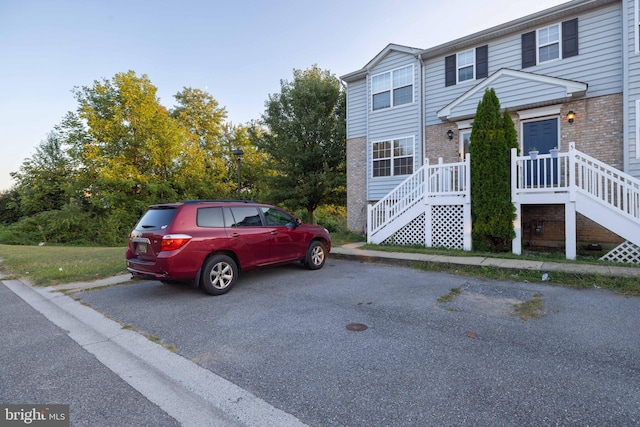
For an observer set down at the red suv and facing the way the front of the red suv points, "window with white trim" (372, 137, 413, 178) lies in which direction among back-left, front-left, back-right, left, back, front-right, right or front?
front

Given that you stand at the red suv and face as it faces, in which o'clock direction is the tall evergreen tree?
The tall evergreen tree is roughly at 1 o'clock from the red suv.

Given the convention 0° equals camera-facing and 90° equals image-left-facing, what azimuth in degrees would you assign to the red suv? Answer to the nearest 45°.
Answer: approximately 225°

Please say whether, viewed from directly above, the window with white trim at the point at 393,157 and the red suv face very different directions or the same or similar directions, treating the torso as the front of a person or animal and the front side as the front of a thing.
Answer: very different directions

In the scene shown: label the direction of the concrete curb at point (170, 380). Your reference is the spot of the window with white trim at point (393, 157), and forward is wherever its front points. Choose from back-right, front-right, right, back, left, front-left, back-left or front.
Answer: front-left

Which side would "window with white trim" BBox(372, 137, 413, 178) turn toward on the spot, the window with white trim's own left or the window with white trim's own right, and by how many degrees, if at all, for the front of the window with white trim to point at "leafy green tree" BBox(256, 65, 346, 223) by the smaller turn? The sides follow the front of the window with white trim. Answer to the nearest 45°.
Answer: approximately 90° to the window with white trim's own right

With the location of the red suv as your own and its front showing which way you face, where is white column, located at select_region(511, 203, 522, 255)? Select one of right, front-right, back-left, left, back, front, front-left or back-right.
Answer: front-right

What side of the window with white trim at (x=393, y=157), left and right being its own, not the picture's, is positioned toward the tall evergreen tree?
left

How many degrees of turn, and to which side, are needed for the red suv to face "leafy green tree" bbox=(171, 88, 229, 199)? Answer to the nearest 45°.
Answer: approximately 45° to its left

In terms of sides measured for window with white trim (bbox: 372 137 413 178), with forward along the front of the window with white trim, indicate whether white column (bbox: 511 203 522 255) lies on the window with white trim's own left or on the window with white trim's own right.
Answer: on the window with white trim's own left

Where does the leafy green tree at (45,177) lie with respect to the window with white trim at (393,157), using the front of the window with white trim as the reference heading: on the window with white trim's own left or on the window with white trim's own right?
on the window with white trim's own right

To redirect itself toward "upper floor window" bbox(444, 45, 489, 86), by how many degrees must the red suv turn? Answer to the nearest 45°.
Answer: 0° — it already faces it

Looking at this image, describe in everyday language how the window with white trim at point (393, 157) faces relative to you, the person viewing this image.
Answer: facing the viewer and to the left of the viewer
